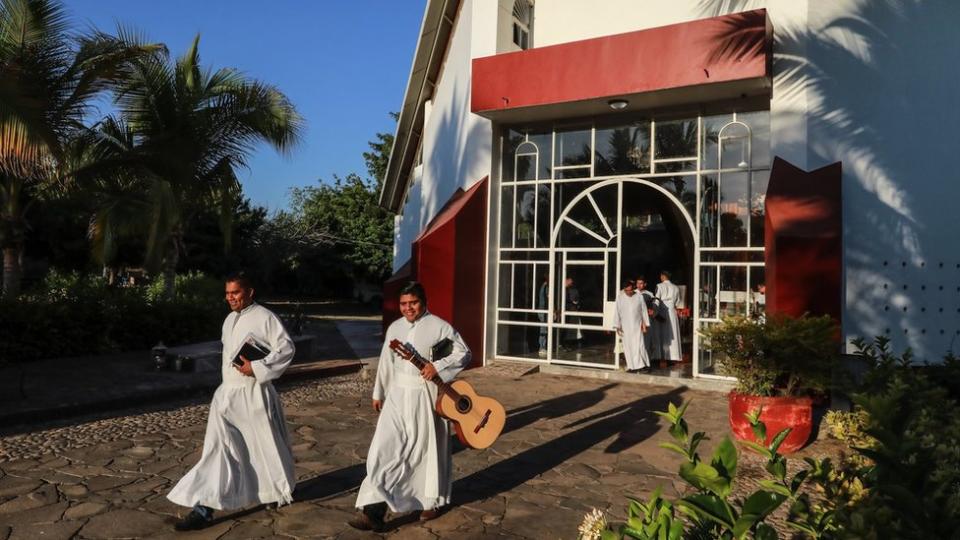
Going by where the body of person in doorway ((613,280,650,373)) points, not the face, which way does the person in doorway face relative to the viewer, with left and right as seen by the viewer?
facing the viewer

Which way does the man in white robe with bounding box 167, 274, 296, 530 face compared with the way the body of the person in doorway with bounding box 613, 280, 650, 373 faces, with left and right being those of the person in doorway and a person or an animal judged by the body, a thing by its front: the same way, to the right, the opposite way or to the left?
the same way

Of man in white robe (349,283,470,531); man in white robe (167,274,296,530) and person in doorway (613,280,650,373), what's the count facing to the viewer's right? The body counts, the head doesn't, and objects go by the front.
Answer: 0

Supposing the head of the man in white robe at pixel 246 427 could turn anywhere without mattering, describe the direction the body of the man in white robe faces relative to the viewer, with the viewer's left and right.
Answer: facing the viewer and to the left of the viewer

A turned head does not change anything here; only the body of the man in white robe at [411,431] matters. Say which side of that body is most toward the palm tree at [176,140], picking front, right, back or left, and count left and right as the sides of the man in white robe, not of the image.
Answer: right

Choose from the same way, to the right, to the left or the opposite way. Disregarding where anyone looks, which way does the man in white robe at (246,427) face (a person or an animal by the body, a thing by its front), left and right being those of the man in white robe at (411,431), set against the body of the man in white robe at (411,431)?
the same way

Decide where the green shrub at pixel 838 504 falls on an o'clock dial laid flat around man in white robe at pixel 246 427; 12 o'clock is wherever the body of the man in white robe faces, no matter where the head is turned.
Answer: The green shrub is roughly at 10 o'clock from the man in white robe.

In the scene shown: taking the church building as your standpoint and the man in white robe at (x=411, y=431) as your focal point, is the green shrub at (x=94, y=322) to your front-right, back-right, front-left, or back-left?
front-right

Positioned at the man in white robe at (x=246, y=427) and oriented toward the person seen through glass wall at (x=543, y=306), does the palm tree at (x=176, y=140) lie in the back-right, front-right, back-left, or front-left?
front-left

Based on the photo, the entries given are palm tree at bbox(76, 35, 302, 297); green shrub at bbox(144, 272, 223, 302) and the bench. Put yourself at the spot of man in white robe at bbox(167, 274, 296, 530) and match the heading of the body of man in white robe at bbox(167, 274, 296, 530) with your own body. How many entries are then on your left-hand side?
0

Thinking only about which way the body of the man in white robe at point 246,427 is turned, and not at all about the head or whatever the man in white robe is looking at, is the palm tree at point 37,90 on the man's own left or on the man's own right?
on the man's own right

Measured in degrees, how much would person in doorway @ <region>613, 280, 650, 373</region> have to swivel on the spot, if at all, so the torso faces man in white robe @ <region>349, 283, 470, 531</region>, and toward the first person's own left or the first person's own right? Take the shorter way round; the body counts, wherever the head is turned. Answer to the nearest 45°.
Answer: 0° — they already face them

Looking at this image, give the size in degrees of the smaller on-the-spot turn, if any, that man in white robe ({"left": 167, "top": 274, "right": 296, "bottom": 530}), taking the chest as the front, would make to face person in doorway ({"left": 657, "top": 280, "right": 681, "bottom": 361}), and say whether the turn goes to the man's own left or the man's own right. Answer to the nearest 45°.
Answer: approximately 180°

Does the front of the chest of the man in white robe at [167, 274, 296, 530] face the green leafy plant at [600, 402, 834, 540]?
no

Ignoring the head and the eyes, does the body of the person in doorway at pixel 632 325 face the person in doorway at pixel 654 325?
no

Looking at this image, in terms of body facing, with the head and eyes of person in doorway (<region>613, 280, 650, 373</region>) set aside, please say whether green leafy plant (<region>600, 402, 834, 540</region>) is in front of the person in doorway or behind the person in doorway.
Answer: in front

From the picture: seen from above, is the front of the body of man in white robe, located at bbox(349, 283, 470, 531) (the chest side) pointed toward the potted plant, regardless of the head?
no

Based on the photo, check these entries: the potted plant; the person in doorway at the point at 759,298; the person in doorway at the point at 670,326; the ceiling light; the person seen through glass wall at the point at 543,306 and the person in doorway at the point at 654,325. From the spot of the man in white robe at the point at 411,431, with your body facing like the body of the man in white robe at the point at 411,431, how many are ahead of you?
0

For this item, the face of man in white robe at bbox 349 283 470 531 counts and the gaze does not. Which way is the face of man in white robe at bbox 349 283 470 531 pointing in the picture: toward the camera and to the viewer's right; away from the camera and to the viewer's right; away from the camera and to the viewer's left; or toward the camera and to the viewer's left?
toward the camera and to the viewer's left
